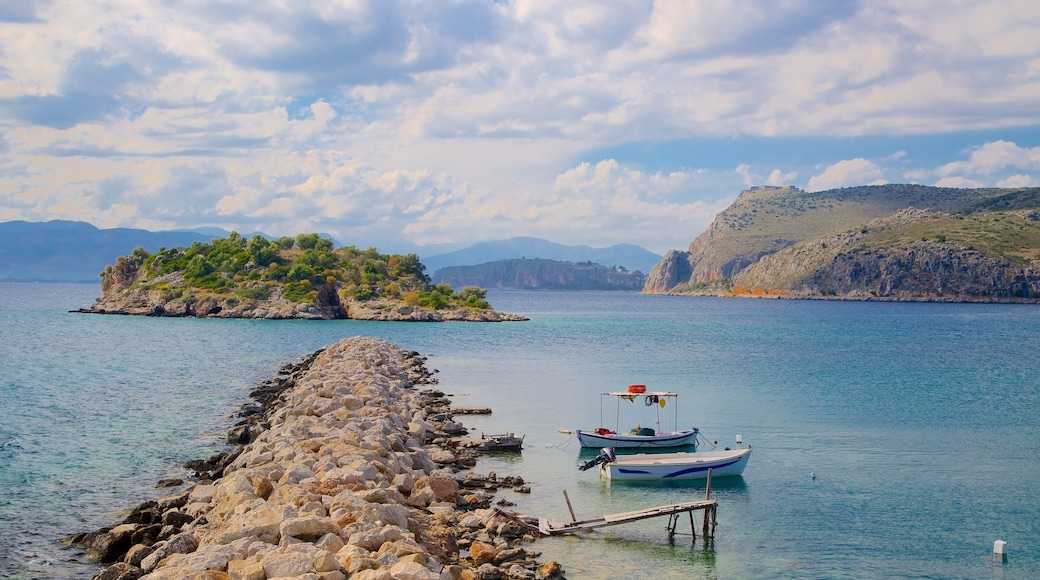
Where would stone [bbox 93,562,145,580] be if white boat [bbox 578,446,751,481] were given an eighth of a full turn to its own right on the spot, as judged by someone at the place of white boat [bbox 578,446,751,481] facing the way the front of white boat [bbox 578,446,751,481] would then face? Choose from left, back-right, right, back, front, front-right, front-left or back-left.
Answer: right

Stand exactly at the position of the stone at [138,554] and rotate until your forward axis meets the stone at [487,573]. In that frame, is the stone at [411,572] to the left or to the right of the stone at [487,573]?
right

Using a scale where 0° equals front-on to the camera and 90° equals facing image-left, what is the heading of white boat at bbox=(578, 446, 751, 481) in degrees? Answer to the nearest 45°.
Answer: approximately 270°

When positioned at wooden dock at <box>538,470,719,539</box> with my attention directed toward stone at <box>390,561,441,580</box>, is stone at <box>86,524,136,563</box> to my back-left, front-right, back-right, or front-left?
front-right

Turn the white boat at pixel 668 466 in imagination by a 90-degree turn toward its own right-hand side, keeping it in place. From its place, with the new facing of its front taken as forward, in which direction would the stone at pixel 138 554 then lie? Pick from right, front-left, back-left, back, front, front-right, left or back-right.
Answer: front-right

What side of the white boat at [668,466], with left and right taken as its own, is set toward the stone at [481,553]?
right

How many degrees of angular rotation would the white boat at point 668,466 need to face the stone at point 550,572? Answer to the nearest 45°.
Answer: approximately 90° to its right

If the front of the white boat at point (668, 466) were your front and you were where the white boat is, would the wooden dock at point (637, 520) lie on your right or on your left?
on your right
